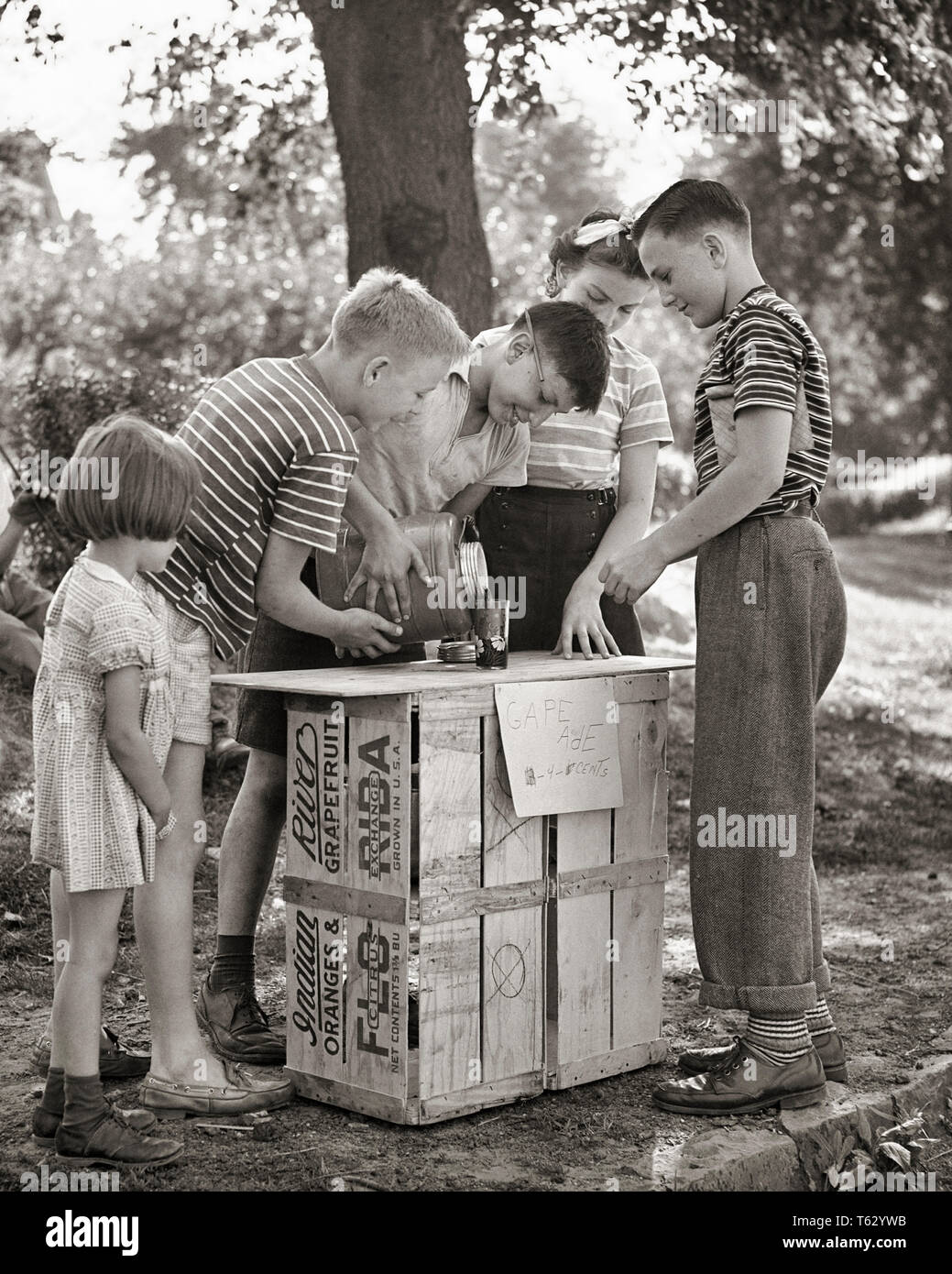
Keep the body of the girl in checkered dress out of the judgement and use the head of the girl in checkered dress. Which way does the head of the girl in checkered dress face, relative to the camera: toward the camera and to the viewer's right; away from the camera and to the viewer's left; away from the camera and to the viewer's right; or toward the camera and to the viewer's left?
away from the camera and to the viewer's right

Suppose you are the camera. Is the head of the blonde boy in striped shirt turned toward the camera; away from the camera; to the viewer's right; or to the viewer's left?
to the viewer's right

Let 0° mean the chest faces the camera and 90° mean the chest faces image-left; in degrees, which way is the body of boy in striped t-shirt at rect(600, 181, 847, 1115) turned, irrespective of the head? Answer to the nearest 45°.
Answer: approximately 90°

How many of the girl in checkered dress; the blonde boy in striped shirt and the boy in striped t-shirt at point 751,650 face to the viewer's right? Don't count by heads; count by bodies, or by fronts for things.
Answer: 2

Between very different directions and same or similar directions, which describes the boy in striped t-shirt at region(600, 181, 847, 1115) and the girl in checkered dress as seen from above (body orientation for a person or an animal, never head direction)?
very different directions

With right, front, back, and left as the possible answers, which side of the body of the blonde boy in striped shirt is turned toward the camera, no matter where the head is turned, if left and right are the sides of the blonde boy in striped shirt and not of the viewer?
right

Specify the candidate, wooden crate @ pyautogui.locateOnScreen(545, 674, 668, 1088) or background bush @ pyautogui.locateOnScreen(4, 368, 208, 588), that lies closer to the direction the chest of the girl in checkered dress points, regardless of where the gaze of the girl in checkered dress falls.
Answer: the wooden crate

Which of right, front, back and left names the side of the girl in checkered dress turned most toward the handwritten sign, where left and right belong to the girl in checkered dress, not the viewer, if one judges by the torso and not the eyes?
front

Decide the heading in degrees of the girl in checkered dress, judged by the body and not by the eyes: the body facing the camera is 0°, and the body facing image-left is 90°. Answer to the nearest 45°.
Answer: approximately 270°

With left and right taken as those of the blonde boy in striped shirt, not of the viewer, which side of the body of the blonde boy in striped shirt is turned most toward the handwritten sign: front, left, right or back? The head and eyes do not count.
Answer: front

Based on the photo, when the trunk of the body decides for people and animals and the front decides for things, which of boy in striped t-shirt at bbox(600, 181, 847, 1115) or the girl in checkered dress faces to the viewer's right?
the girl in checkered dress

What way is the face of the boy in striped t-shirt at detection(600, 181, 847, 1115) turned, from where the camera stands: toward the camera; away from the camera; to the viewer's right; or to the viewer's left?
to the viewer's left

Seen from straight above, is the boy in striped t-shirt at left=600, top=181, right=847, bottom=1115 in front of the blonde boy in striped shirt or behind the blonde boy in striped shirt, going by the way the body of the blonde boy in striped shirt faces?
in front
